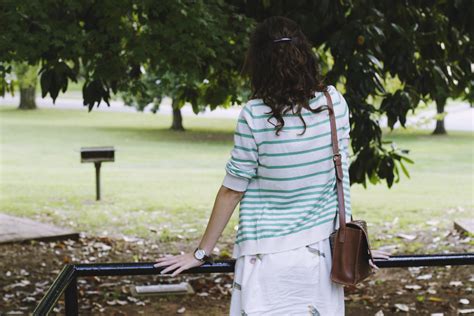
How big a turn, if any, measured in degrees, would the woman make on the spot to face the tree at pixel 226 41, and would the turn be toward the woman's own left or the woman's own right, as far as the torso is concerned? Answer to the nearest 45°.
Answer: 0° — they already face it

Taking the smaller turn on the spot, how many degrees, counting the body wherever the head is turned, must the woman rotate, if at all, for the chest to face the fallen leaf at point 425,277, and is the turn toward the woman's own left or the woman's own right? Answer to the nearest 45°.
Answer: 0° — they already face it

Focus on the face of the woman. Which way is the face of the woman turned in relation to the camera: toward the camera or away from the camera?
away from the camera

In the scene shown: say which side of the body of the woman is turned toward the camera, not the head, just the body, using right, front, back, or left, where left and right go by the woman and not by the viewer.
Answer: back

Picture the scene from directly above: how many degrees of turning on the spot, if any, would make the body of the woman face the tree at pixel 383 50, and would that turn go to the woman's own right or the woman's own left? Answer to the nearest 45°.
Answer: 0° — they already face it

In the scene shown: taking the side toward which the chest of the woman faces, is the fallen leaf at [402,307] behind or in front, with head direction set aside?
in front

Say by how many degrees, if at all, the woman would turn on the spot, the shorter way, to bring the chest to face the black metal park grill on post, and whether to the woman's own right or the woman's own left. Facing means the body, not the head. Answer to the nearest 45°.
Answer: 0° — they already face it
